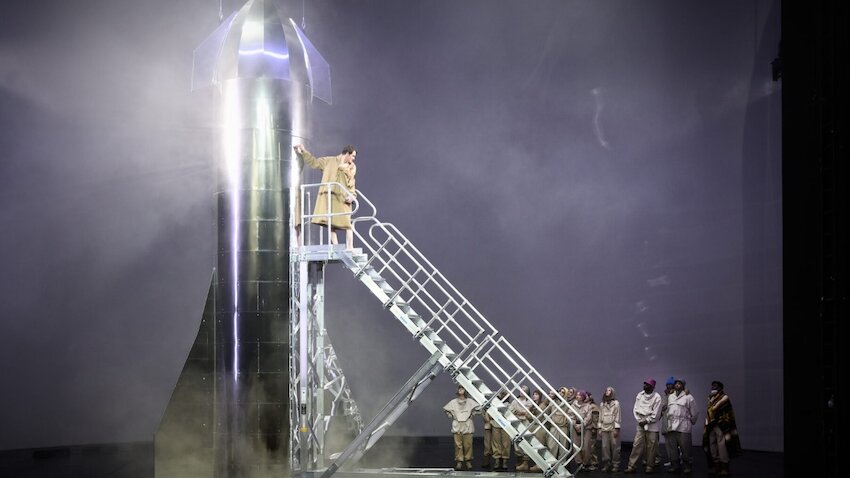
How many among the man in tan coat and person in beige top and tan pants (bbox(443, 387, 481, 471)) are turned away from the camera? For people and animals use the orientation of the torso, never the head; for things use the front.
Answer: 0

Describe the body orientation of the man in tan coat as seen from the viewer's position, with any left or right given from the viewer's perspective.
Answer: facing the viewer and to the right of the viewer

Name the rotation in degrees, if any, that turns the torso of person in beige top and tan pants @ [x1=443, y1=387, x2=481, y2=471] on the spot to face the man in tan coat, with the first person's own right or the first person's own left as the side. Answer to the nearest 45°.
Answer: approximately 45° to the first person's own right

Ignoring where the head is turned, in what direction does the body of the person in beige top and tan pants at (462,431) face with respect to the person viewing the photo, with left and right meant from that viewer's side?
facing the viewer

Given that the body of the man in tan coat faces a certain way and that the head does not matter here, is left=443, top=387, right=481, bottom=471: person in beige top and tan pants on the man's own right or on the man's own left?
on the man's own left
